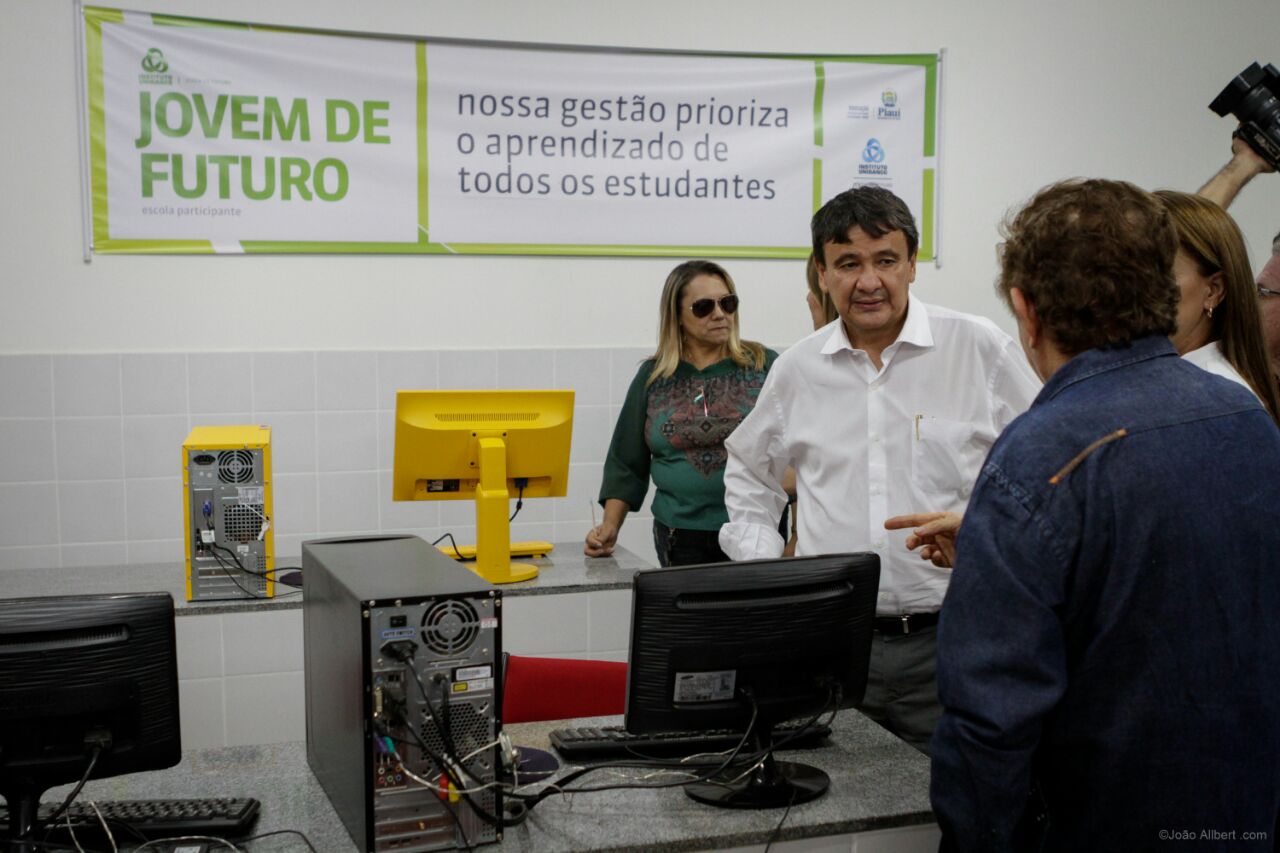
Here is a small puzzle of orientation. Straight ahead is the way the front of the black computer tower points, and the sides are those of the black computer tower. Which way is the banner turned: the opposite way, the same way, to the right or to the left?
the opposite way

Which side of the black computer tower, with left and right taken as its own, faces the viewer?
back

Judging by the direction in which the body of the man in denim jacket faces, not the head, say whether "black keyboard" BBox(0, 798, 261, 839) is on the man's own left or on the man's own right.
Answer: on the man's own left

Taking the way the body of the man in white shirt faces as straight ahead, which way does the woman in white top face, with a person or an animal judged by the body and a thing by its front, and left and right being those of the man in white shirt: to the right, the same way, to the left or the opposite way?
to the right

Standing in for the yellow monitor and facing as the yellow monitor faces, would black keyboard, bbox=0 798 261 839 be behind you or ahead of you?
behind

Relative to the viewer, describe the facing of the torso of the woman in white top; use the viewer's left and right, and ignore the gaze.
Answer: facing to the left of the viewer

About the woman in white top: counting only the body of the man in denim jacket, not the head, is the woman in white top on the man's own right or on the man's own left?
on the man's own right

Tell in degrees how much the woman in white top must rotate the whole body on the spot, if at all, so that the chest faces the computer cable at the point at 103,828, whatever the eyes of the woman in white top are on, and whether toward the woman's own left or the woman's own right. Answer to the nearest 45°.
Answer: approximately 45° to the woman's own left

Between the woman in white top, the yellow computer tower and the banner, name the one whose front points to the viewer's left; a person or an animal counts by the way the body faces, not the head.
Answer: the woman in white top

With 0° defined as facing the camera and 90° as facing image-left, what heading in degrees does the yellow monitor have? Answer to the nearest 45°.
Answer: approximately 180°

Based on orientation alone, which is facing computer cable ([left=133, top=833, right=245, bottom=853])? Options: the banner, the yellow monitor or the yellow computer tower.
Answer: the banner

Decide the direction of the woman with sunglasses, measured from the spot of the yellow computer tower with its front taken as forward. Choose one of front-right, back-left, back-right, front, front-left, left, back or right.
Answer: right

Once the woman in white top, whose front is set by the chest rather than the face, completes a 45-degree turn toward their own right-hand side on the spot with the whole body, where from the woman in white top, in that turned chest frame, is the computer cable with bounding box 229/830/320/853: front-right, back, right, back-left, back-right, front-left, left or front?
left

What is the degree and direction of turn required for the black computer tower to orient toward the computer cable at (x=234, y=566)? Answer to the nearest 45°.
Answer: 0° — it already faces it

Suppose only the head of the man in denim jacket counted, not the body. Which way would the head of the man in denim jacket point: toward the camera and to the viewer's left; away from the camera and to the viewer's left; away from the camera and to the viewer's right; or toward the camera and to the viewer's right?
away from the camera and to the viewer's left

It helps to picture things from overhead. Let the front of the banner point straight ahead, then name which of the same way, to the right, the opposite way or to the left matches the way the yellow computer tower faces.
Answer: the opposite way
